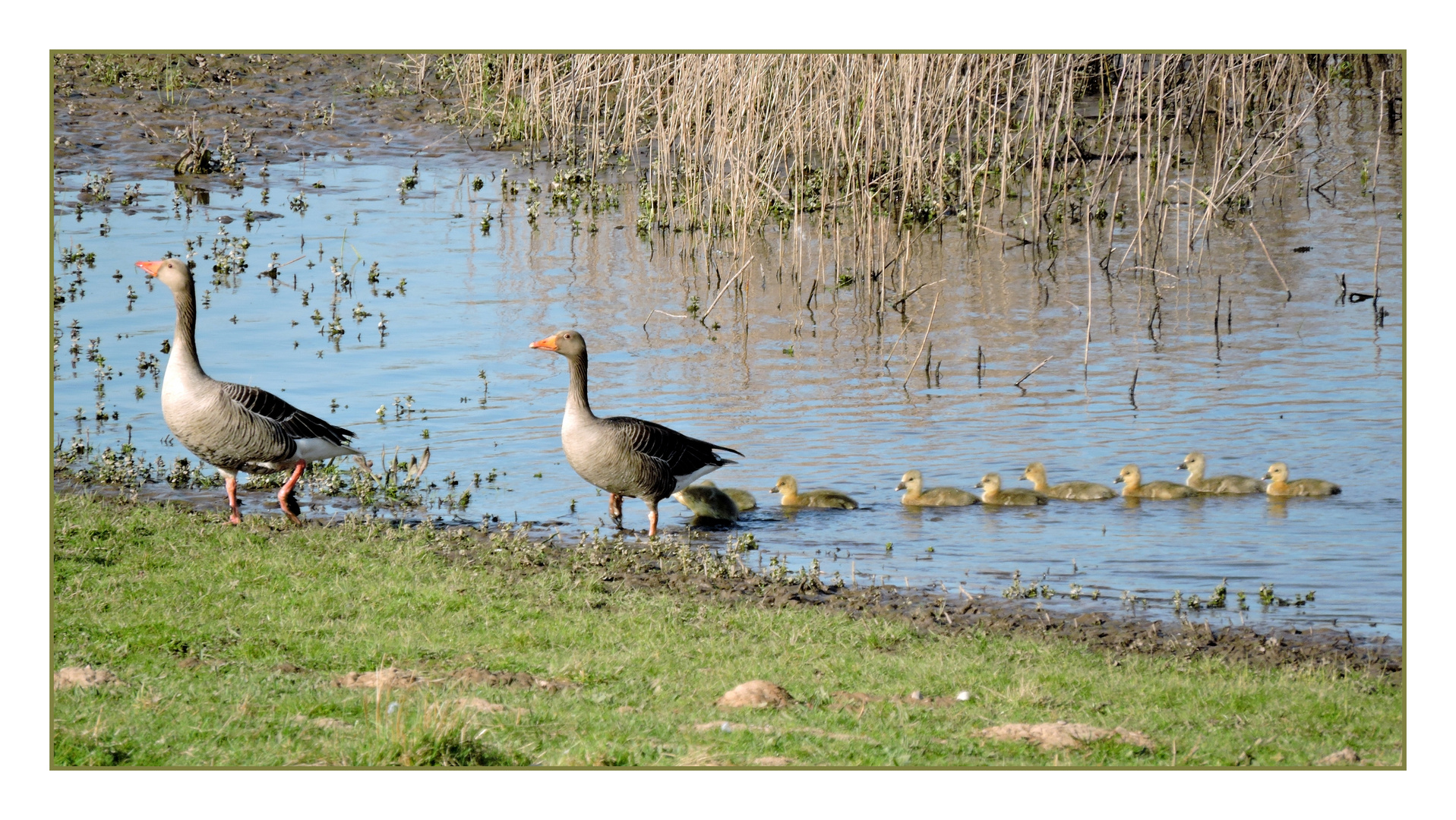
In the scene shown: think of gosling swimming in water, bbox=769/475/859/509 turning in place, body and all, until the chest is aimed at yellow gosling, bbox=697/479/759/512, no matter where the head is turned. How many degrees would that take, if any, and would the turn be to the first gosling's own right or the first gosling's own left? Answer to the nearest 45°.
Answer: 0° — it already faces it

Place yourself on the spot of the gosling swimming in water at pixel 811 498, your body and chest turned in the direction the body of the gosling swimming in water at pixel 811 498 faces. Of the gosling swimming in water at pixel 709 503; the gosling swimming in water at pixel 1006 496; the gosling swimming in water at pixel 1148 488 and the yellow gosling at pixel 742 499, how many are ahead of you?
2

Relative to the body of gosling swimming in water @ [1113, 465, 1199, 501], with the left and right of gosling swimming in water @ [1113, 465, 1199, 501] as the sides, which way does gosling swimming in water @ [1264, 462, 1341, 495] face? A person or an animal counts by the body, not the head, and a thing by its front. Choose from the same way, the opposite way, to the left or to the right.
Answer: the same way

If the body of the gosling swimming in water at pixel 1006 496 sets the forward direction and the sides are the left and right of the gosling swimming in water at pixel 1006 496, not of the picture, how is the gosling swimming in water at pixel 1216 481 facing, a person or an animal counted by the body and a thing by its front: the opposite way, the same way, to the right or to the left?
the same way

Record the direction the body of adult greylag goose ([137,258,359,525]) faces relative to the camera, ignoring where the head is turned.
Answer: to the viewer's left

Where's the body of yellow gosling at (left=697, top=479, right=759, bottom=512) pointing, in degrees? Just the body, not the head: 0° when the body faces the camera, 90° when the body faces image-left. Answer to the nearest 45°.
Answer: approximately 90°

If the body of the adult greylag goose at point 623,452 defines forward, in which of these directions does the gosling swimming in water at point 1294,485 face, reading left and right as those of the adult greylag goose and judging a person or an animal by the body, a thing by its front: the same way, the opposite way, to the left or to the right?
the same way

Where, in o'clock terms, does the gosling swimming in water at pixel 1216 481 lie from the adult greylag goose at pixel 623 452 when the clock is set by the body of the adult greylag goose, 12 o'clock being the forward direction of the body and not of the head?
The gosling swimming in water is roughly at 6 o'clock from the adult greylag goose.

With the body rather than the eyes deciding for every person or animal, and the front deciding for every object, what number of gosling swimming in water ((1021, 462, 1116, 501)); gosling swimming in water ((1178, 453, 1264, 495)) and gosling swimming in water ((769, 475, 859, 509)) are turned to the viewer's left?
3

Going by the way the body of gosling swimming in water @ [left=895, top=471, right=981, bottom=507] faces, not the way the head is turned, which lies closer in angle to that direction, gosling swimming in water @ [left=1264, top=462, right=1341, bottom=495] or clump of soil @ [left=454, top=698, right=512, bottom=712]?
the clump of soil

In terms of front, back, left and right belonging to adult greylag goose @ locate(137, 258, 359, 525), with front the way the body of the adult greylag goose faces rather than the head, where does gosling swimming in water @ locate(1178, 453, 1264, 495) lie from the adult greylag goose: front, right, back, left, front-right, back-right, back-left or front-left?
back

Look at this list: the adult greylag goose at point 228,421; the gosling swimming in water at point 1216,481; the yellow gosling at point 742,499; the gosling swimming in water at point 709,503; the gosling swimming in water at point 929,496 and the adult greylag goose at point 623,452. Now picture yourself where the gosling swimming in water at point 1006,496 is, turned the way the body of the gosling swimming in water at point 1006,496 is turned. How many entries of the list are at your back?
1

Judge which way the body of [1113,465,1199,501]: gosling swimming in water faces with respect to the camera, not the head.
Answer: to the viewer's left

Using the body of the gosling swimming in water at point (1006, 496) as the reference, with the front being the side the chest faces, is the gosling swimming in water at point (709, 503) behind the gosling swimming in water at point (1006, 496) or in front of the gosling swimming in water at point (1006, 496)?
in front

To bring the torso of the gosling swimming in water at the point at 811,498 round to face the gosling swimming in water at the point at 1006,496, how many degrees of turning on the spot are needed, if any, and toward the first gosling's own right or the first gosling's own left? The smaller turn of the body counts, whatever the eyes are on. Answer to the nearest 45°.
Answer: approximately 180°

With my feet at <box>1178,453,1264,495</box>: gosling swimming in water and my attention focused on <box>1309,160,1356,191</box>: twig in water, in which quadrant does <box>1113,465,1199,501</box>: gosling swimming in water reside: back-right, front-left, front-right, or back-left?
back-left

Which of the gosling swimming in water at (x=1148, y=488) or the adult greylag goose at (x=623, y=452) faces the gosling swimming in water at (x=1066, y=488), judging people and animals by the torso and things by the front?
the gosling swimming in water at (x=1148, y=488)

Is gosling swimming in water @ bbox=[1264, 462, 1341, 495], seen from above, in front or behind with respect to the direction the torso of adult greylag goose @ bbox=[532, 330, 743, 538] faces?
behind

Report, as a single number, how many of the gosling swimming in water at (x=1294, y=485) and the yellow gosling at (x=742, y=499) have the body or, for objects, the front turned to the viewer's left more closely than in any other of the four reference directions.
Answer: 2

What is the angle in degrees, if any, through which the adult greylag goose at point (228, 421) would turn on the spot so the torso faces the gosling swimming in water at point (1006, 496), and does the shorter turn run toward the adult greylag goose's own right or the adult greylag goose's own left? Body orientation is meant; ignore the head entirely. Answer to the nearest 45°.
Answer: approximately 180°

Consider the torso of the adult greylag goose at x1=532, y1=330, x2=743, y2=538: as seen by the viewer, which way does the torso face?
to the viewer's left

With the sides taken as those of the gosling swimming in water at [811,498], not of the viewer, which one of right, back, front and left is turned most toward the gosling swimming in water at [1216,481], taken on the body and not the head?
back

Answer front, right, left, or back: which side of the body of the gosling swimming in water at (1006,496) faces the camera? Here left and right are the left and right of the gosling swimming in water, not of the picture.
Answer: left
